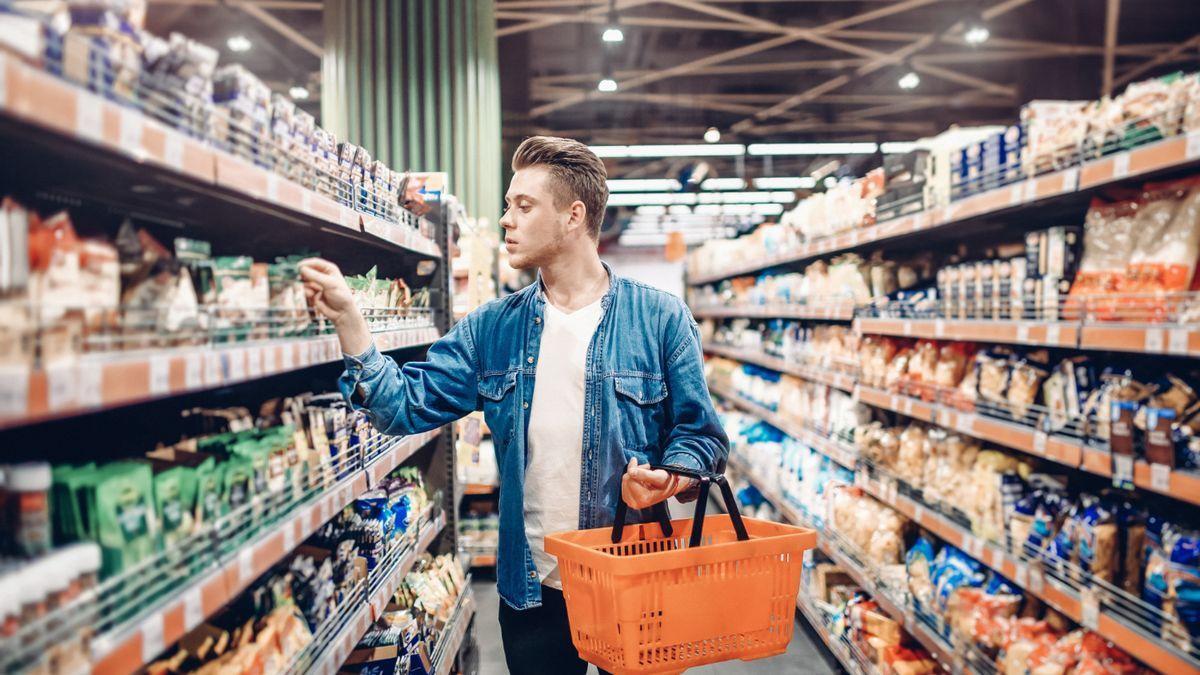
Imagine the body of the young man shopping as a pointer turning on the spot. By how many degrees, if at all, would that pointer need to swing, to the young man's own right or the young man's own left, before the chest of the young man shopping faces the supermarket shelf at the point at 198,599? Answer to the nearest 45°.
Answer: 0° — they already face it

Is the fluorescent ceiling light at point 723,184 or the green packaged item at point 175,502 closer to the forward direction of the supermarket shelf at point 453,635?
the fluorescent ceiling light

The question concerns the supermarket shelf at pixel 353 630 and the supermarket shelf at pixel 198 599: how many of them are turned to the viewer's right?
2

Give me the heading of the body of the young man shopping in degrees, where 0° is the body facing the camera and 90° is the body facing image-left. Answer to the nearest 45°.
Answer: approximately 45°

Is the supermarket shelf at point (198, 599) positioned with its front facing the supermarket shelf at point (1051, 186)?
yes

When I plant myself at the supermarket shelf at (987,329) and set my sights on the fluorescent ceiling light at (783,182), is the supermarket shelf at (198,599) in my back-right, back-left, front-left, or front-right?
back-left

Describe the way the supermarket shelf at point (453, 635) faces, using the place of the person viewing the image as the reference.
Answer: facing to the right of the viewer

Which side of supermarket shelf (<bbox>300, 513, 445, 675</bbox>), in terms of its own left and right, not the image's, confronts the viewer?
right

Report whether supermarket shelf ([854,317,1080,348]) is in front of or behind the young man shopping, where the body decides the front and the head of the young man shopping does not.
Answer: behind

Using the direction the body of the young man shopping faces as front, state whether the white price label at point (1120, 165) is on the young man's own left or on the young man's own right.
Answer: on the young man's own left

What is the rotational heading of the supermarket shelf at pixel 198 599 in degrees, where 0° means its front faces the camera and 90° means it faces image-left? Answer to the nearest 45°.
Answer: approximately 270°

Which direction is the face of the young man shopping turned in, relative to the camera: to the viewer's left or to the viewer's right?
to the viewer's left
